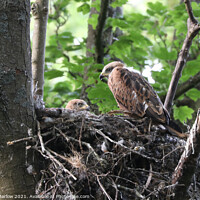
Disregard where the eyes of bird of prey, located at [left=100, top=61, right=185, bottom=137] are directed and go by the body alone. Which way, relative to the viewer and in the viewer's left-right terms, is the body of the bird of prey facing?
facing to the left of the viewer

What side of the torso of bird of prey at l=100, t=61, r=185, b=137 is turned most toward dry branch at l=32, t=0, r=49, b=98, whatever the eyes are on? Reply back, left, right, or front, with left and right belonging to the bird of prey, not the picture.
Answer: front

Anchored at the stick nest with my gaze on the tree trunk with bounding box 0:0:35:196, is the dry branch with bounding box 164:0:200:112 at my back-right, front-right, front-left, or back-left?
back-right
